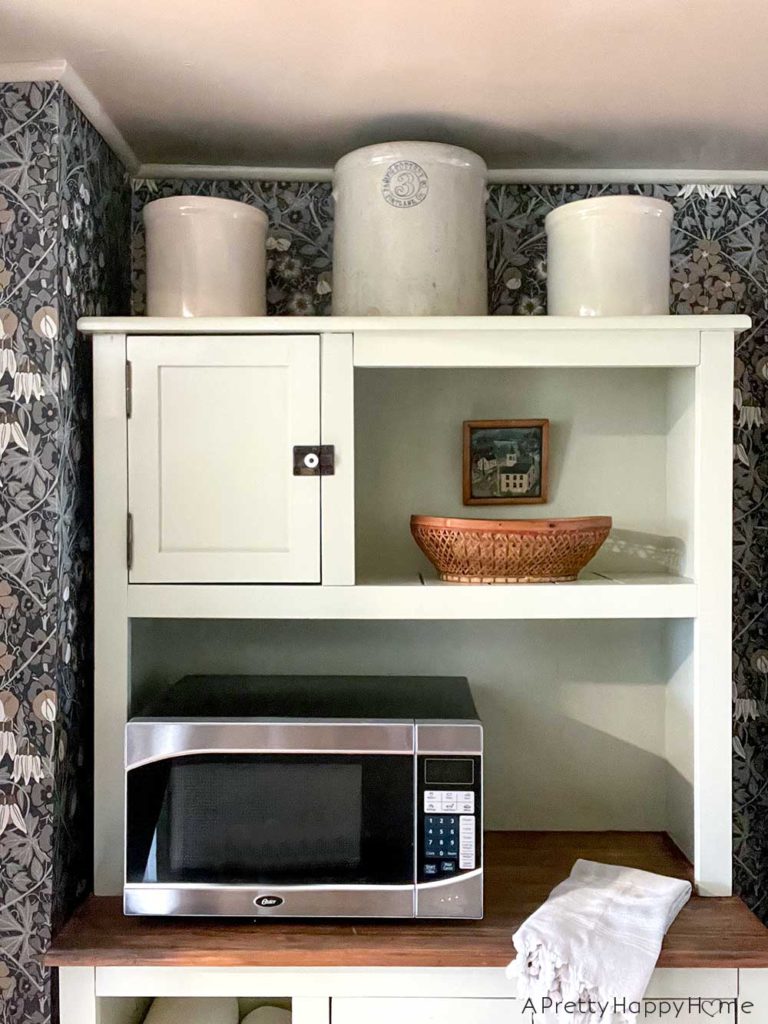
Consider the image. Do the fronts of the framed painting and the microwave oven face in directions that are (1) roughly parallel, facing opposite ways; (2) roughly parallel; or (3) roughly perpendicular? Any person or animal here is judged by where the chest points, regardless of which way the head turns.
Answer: roughly parallel

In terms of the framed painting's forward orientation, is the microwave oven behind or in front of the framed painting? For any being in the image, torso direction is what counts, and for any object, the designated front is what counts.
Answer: in front

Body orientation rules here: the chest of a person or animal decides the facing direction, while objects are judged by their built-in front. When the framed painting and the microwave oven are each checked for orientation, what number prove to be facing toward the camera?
2

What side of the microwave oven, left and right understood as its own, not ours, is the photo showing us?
front

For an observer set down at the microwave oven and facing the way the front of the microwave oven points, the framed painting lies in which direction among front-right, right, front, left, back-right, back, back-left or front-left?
back-left

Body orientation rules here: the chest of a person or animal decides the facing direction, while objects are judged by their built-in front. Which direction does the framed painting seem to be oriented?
toward the camera
